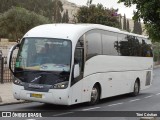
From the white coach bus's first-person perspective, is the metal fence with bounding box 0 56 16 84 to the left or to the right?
on its right

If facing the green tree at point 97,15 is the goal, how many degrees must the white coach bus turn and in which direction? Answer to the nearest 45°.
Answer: approximately 135° to its right

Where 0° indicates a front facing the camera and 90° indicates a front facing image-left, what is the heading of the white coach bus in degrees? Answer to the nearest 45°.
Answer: approximately 45°
